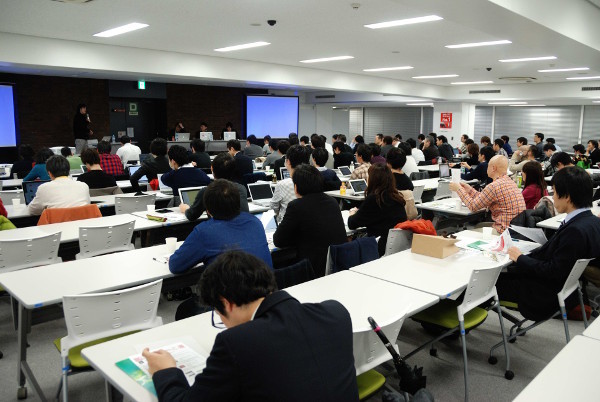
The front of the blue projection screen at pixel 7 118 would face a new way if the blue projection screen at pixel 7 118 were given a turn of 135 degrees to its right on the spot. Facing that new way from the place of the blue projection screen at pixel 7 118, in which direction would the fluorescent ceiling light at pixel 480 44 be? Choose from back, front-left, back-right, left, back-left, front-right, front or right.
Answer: back-left

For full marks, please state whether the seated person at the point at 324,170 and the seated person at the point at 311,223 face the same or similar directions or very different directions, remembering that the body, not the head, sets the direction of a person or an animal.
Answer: same or similar directions

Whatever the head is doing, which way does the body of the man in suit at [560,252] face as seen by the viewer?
to the viewer's left

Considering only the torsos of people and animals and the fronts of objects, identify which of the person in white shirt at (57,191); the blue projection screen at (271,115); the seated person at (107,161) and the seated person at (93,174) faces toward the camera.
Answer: the blue projection screen

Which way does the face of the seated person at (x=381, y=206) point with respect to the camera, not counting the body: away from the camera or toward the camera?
away from the camera

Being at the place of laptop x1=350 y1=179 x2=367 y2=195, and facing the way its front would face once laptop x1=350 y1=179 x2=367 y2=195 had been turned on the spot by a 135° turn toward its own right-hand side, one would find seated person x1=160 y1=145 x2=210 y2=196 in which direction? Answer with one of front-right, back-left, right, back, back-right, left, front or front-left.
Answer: front-left

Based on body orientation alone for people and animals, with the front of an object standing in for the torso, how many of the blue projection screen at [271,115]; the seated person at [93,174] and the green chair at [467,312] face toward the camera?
1

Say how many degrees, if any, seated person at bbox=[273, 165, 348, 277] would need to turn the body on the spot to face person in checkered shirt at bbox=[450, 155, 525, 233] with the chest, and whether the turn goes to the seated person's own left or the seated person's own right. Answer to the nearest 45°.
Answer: approximately 90° to the seated person's own right

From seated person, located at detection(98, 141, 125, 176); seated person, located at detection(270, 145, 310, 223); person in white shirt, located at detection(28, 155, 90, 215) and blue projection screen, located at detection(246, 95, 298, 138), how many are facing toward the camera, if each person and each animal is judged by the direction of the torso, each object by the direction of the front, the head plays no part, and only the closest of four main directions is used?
1

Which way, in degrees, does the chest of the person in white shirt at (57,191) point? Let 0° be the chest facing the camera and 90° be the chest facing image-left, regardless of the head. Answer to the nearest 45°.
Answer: approximately 135°

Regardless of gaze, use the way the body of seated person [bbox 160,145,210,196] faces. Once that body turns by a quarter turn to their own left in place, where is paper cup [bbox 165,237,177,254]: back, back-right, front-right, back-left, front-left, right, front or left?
front-left

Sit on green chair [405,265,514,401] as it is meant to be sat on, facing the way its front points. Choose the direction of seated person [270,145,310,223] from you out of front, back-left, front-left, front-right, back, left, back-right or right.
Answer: front

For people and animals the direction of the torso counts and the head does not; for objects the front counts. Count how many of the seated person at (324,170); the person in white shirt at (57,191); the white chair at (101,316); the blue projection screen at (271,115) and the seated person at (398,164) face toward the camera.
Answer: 1

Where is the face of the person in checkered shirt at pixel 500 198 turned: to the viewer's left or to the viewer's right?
to the viewer's left

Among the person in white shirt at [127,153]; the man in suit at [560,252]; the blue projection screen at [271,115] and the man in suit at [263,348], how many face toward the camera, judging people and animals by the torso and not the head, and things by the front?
1

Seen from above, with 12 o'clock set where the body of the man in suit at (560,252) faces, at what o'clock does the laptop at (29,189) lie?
The laptop is roughly at 12 o'clock from the man in suit.

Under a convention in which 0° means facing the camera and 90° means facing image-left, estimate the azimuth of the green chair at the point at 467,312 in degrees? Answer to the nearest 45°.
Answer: approximately 135°
